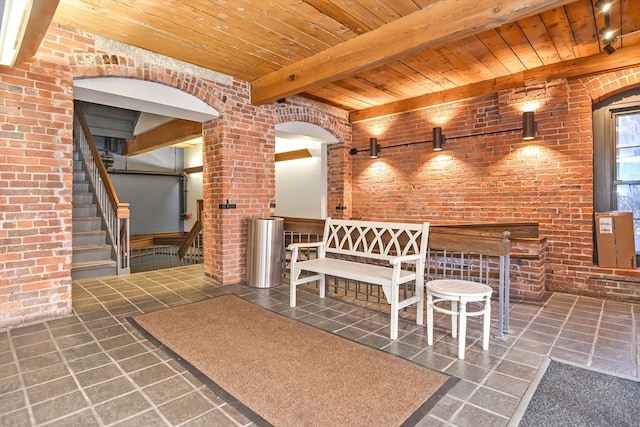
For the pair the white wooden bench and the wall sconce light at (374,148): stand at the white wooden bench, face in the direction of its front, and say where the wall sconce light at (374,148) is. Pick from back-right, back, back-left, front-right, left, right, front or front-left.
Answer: back-right

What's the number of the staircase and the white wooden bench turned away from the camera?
0

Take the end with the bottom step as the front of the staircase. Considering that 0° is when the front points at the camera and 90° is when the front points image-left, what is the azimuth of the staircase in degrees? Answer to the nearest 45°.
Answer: approximately 0°

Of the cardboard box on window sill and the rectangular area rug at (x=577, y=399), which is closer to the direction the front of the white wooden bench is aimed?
the rectangular area rug

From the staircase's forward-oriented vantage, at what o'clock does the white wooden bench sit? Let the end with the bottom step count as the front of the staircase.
The white wooden bench is roughly at 11 o'clock from the staircase.

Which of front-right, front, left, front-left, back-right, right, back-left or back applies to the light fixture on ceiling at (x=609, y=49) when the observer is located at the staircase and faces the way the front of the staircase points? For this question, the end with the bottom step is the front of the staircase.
front-left

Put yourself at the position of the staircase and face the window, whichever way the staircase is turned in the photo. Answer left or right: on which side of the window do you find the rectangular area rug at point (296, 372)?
right

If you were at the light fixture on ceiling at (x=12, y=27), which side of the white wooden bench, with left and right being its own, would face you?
front

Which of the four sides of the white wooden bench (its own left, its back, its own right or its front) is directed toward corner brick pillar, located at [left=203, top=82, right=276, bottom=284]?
right

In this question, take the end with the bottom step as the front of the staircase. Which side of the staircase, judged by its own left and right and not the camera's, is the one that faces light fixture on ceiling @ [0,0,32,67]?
front

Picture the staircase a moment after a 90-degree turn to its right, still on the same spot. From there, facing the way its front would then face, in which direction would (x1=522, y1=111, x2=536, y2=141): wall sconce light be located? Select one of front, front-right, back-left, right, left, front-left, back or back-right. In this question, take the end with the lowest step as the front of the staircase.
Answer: back-left

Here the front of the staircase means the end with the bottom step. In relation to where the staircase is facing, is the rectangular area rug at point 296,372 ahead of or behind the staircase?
ahead

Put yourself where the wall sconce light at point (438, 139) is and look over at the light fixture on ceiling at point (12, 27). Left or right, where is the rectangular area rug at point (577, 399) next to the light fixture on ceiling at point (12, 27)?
left

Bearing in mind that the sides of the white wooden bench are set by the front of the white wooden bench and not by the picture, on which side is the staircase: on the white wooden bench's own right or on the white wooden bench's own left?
on the white wooden bench's own right
